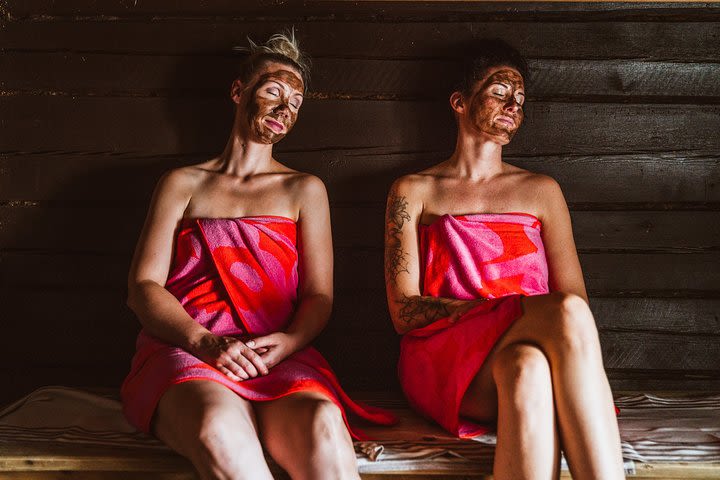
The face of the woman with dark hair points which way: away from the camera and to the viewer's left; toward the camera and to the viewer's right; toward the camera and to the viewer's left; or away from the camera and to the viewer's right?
toward the camera and to the viewer's right

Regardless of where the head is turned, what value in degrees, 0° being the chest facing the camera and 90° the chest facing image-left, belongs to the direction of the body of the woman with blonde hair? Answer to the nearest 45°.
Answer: approximately 0°
